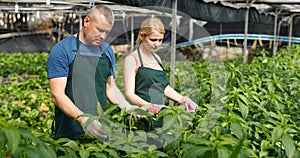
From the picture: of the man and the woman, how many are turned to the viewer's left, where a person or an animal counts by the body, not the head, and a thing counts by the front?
0

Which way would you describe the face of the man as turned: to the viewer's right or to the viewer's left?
to the viewer's right

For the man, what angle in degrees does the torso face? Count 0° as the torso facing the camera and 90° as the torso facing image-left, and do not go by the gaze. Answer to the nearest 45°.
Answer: approximately 315°
